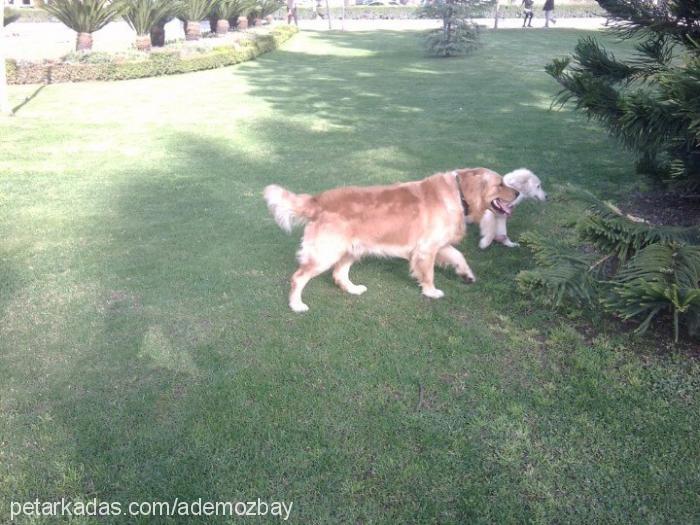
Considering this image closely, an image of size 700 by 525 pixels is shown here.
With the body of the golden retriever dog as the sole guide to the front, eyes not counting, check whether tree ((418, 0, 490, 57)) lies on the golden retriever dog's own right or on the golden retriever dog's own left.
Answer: on the golden retriever dog's own left

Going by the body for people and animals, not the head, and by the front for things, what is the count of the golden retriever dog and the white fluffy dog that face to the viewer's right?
2

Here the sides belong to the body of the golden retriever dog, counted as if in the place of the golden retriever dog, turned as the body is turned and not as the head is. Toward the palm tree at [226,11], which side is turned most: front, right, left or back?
left

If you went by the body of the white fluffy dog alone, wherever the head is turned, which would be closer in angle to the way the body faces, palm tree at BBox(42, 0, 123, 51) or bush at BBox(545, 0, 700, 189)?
the bush

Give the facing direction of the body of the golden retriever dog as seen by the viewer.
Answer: to the viewer's right

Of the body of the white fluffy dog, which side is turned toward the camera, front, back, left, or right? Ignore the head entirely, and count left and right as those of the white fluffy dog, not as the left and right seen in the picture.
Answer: right

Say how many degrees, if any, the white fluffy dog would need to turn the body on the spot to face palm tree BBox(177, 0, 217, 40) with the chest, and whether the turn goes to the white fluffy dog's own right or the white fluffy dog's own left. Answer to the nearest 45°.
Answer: approximately 135° to the white fluffy dog's own left

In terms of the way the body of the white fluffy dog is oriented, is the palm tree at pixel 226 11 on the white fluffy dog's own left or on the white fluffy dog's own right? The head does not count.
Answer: on the white fluffy dog's own left

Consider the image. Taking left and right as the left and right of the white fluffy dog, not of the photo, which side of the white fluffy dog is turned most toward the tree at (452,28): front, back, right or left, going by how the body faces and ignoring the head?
left

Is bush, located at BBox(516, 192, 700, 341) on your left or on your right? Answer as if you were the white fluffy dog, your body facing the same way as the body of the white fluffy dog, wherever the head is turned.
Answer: on your right

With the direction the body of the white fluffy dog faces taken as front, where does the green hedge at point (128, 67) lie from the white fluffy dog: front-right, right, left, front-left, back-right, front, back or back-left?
back-left
